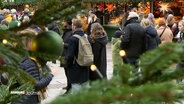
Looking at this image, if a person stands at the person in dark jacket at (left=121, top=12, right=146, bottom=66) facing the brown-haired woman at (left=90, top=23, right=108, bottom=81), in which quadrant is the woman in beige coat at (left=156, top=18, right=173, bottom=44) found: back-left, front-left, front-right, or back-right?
back-right

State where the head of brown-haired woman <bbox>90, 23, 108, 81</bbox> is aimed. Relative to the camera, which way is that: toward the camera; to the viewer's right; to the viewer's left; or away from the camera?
away from the camera

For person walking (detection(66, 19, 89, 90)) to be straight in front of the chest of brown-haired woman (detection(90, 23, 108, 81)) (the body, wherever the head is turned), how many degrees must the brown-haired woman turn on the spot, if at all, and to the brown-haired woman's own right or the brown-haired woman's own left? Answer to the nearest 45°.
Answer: approximately 135° to the brown-haired woman's own left

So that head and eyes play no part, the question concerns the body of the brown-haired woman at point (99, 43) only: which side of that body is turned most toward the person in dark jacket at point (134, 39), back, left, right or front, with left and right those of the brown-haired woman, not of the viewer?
right

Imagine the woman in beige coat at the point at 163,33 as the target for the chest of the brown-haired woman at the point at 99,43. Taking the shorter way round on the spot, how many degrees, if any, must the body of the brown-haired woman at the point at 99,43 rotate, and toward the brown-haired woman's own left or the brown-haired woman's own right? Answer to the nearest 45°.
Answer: approximately 45° to the brown-haired woman's own right

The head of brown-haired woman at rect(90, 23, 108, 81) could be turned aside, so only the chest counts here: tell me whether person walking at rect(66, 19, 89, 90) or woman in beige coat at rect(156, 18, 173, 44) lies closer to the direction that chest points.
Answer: the woman in beige coat

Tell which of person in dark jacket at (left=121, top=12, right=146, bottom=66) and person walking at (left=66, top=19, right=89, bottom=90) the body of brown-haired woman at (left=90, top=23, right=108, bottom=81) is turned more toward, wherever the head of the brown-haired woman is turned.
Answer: the person in dark jacket

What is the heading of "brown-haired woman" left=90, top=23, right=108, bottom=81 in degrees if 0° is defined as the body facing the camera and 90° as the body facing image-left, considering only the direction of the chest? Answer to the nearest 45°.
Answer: approximately 180°
